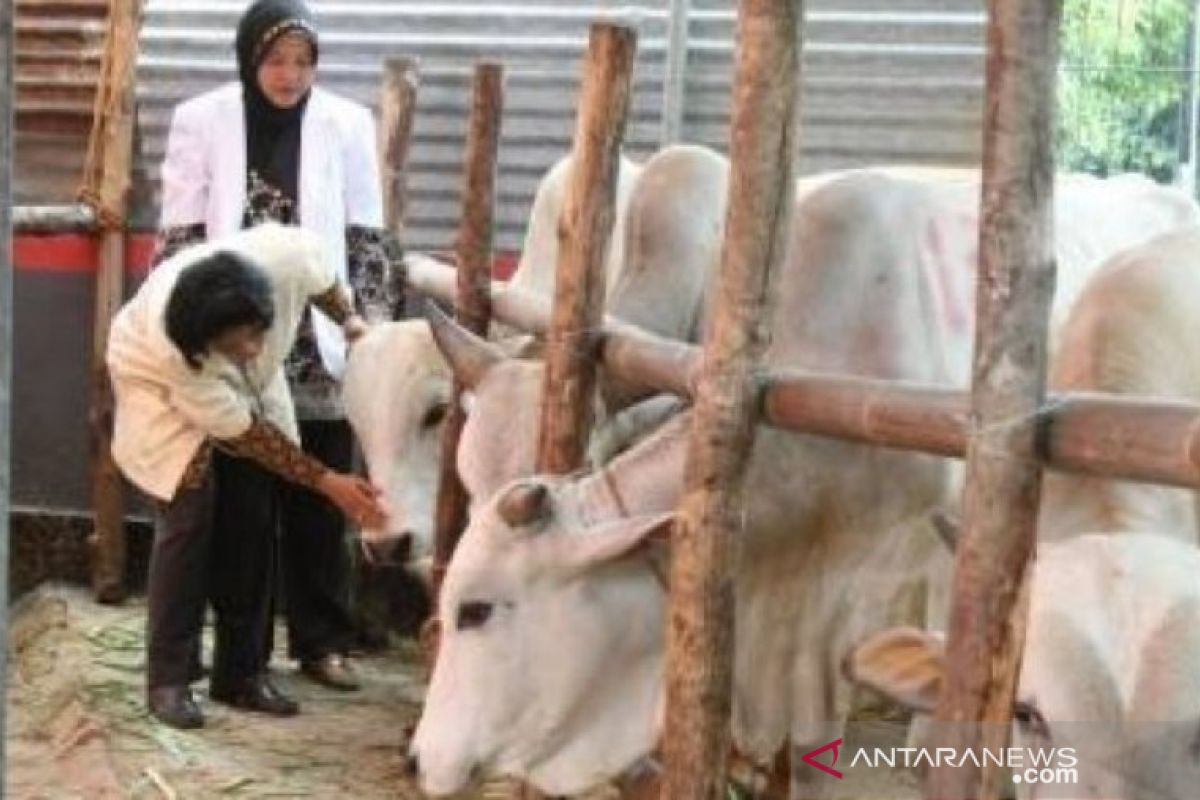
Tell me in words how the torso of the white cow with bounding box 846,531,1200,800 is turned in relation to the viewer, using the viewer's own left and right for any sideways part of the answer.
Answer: facing the viewer

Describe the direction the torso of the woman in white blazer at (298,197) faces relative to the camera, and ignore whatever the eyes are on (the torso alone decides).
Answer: toward the camera

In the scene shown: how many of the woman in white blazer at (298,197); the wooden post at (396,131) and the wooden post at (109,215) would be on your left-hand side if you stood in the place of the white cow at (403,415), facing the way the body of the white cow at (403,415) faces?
0

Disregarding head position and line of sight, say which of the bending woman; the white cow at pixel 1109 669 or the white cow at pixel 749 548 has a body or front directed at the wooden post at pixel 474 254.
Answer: the bending woman

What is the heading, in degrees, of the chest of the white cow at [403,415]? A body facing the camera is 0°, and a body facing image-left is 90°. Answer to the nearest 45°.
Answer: approximately 45°

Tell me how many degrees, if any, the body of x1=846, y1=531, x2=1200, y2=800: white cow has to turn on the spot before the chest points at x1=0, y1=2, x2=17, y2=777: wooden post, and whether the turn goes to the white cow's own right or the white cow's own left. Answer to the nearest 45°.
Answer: approximately 90° to the white cow's own right

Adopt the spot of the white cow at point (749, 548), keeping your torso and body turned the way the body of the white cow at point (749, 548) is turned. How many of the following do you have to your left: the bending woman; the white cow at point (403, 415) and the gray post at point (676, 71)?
0

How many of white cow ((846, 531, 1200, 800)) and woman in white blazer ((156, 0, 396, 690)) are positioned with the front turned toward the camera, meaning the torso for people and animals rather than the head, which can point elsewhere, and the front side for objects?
2

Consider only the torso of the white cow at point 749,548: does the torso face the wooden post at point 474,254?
no

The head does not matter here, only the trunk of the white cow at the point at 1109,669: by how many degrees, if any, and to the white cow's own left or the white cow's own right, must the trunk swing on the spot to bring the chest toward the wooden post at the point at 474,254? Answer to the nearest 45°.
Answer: approximately 135° to the white cow's own right

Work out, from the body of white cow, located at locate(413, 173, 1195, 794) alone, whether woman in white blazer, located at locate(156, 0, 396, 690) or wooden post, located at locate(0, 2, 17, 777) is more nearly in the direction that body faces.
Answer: the wooden post

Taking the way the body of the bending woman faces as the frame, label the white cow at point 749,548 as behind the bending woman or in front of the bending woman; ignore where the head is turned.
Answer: in front

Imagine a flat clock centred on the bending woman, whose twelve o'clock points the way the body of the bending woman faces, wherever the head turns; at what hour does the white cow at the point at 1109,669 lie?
The white cow is roughly at 1 o'clock from the bending woman.

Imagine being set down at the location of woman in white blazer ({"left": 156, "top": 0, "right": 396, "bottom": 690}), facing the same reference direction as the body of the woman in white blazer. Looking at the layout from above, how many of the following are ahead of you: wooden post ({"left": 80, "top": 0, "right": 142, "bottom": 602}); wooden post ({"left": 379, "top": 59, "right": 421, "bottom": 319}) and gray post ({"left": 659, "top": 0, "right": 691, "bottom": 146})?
0

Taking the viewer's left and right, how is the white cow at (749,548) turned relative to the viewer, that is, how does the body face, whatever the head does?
facing the viewer and to the left of the viewer
